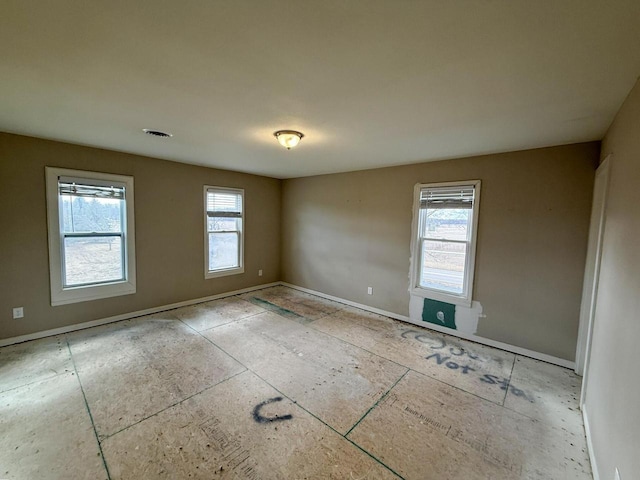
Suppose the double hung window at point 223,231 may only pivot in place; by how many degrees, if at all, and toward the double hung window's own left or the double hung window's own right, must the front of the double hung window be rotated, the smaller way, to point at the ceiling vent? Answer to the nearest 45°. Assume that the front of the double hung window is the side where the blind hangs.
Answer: approximately 45° to the double hung window's own right

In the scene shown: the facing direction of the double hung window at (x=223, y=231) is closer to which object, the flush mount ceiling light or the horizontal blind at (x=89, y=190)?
the flush mount ceiling light

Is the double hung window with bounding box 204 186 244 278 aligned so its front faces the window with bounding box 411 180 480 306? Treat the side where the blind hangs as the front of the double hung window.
yes

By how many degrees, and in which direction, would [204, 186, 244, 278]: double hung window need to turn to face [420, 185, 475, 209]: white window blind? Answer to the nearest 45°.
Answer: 0° — it already faces it

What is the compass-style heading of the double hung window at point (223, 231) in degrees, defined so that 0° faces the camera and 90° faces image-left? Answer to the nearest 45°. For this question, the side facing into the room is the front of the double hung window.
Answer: approximately 315°

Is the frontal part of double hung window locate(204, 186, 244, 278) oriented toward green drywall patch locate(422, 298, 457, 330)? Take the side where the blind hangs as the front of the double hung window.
yes

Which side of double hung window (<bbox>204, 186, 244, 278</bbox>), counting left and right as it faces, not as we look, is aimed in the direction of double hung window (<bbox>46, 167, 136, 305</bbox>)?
right

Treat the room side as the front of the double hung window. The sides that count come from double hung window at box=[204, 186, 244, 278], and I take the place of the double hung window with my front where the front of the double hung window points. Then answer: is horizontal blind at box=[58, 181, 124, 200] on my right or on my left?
on my right

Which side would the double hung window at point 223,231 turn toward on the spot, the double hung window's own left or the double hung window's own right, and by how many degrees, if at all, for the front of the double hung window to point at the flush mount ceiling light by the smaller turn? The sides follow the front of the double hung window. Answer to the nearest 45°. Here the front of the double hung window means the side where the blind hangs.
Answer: approximately 45° to the double hung window's own right
